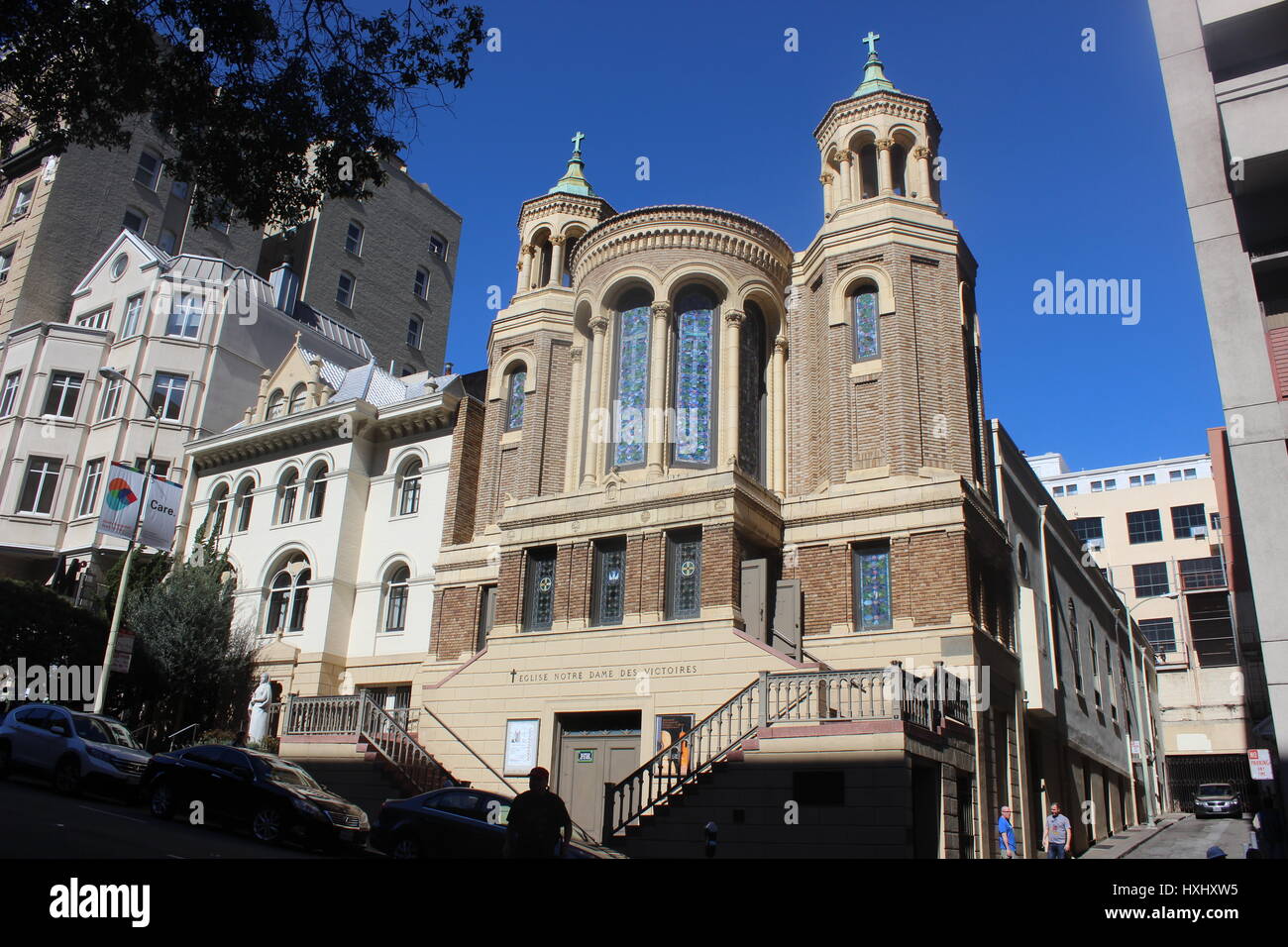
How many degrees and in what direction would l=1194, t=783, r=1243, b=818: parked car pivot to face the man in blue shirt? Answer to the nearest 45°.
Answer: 0° — it already faces them

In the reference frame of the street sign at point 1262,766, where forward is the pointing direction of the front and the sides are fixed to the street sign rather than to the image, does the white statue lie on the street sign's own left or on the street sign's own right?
on the street sign's own right

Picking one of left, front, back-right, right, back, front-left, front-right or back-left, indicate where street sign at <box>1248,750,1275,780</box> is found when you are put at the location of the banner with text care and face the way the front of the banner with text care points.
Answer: front-left

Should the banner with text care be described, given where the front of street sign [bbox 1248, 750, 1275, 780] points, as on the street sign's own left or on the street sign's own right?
on the street sign's own right

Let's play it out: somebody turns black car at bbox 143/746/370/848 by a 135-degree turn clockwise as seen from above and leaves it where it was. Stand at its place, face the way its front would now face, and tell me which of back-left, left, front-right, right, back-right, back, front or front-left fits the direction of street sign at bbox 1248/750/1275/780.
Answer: back

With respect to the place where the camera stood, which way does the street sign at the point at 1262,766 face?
facing the viewer

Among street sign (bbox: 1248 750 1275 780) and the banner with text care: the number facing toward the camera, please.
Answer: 2

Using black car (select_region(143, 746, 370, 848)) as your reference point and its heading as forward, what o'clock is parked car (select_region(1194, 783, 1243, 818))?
The parked car is roughly at 10 o'clock from the black car.

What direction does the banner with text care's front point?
toward the camera

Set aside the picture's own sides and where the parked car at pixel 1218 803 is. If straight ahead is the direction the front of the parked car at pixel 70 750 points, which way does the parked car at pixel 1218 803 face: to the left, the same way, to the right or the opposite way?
to the right

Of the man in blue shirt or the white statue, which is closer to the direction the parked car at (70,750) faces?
the man in blue shirt

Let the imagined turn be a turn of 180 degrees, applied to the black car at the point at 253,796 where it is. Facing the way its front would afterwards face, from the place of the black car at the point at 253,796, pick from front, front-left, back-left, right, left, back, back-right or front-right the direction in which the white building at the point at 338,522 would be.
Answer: front-right

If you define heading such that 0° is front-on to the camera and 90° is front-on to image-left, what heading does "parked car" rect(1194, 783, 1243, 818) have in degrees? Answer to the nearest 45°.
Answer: approximately 0°

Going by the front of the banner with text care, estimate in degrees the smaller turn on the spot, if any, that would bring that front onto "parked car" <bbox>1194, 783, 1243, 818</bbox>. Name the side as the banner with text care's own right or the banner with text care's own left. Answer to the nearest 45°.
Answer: approximately 90° to the banner with text care's own left

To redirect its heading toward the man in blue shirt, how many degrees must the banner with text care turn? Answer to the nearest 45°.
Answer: approximately 45° to its left

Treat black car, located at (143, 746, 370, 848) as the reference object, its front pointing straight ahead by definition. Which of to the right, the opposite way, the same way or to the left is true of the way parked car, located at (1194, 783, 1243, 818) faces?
to the right

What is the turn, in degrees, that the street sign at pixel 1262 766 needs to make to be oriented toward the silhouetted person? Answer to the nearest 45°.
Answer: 0° — it already faces them

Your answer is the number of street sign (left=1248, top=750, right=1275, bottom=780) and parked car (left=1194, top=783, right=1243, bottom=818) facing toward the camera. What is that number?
2
